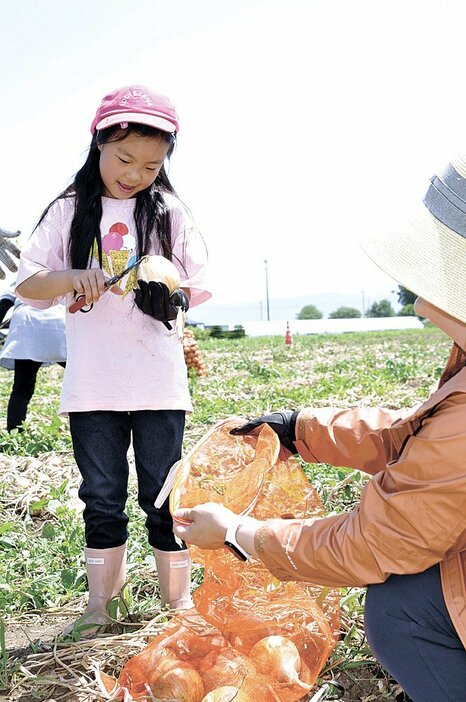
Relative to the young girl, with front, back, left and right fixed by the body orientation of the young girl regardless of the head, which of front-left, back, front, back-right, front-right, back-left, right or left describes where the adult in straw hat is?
front-left

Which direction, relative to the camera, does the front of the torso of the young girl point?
toward the camera

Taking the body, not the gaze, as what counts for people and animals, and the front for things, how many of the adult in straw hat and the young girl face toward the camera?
1

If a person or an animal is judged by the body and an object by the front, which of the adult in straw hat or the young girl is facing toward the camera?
the young girl

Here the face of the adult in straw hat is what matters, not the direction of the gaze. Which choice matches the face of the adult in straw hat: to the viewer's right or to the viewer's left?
to the viewer's left

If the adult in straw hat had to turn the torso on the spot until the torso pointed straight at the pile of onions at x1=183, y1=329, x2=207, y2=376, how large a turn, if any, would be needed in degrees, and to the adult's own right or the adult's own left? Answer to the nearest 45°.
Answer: approximately 90° to the adult's own right

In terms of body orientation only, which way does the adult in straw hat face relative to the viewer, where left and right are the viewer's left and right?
facing to the left of the viewer

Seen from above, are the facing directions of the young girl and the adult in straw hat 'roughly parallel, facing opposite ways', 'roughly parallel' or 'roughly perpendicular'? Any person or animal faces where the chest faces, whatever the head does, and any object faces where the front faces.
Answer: roughly perpendicular

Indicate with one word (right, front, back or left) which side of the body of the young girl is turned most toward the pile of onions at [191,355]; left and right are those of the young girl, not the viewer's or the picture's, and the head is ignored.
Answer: back

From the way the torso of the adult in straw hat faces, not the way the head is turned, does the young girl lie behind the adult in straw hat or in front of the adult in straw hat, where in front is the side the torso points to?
in front

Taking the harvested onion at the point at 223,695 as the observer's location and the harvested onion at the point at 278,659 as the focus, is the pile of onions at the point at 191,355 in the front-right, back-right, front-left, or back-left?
front-left
